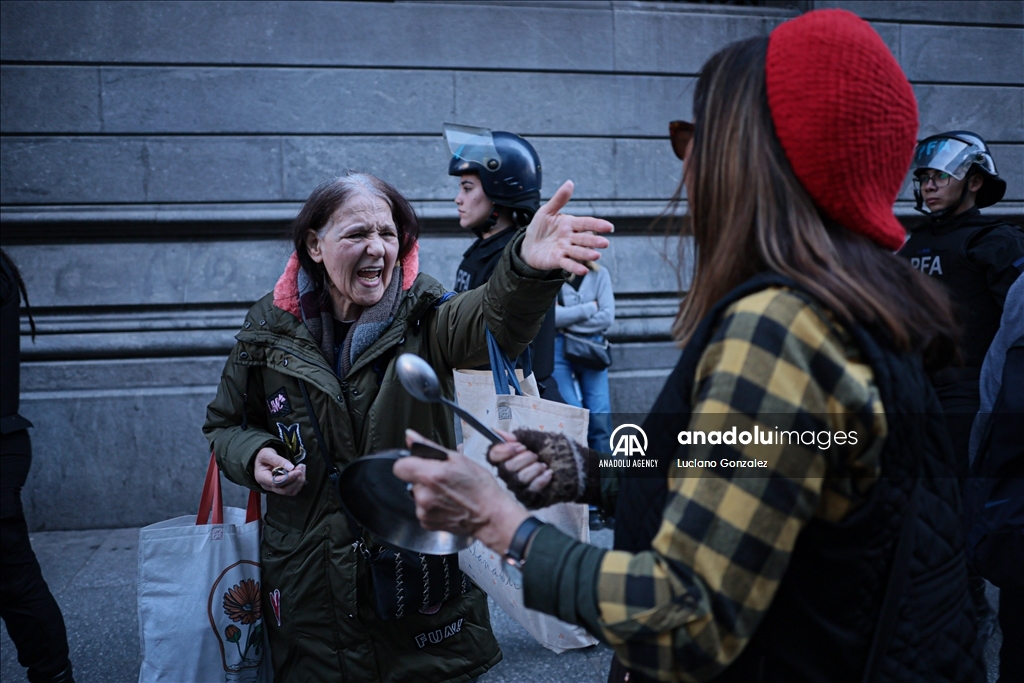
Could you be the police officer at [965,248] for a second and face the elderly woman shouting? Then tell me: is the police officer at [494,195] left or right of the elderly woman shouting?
right

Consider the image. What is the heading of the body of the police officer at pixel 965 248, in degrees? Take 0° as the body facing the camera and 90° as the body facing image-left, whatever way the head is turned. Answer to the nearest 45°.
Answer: approximately 45°

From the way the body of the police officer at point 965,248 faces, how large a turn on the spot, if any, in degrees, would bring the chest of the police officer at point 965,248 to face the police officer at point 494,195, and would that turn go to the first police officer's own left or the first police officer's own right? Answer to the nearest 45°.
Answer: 0° — they already face them

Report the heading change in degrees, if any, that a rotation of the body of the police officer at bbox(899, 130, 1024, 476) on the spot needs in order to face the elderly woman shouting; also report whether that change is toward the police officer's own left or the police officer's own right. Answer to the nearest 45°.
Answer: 0° — they already face them
